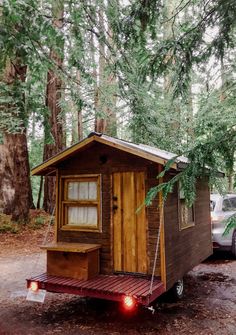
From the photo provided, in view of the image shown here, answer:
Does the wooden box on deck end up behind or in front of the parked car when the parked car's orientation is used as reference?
behind

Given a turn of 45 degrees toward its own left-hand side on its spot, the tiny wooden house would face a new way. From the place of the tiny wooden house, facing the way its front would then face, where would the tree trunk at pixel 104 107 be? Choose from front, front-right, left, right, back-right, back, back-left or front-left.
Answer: back

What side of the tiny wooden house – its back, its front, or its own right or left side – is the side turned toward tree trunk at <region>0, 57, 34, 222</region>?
right

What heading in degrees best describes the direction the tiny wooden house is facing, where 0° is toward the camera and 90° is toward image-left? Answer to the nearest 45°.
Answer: approximately 45°

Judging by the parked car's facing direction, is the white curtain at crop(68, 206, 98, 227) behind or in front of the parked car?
behind
